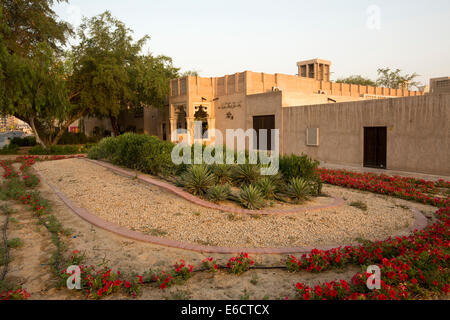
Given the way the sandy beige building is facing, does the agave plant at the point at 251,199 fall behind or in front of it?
in front

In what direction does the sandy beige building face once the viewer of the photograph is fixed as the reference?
facing the viewer and to the left of the viewer

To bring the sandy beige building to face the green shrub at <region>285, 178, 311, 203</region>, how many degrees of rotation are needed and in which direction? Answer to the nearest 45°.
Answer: approximately 45° to its left

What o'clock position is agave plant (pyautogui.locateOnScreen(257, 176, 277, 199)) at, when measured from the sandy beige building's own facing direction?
The agave plant is roughly at 11 o'clock from the sandy beige building.

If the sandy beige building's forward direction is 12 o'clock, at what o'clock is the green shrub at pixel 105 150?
The green shrub is roughly at 1 o'clock from the sandy beige building.

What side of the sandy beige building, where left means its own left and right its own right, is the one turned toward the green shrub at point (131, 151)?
front

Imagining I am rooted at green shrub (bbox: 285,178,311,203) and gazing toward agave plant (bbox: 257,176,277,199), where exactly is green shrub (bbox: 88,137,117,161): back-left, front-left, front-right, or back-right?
front-right

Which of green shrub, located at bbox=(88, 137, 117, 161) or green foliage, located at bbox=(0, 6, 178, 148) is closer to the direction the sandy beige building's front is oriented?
the green shrub

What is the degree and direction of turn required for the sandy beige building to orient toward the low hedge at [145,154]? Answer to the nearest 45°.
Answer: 0° — it already faces it

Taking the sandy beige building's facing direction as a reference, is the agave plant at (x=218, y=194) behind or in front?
in front

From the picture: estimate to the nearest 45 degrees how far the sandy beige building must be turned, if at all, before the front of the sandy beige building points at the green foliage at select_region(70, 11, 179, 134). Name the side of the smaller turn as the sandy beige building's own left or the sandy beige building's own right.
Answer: approximately 90° to the sandy beige building's own right
